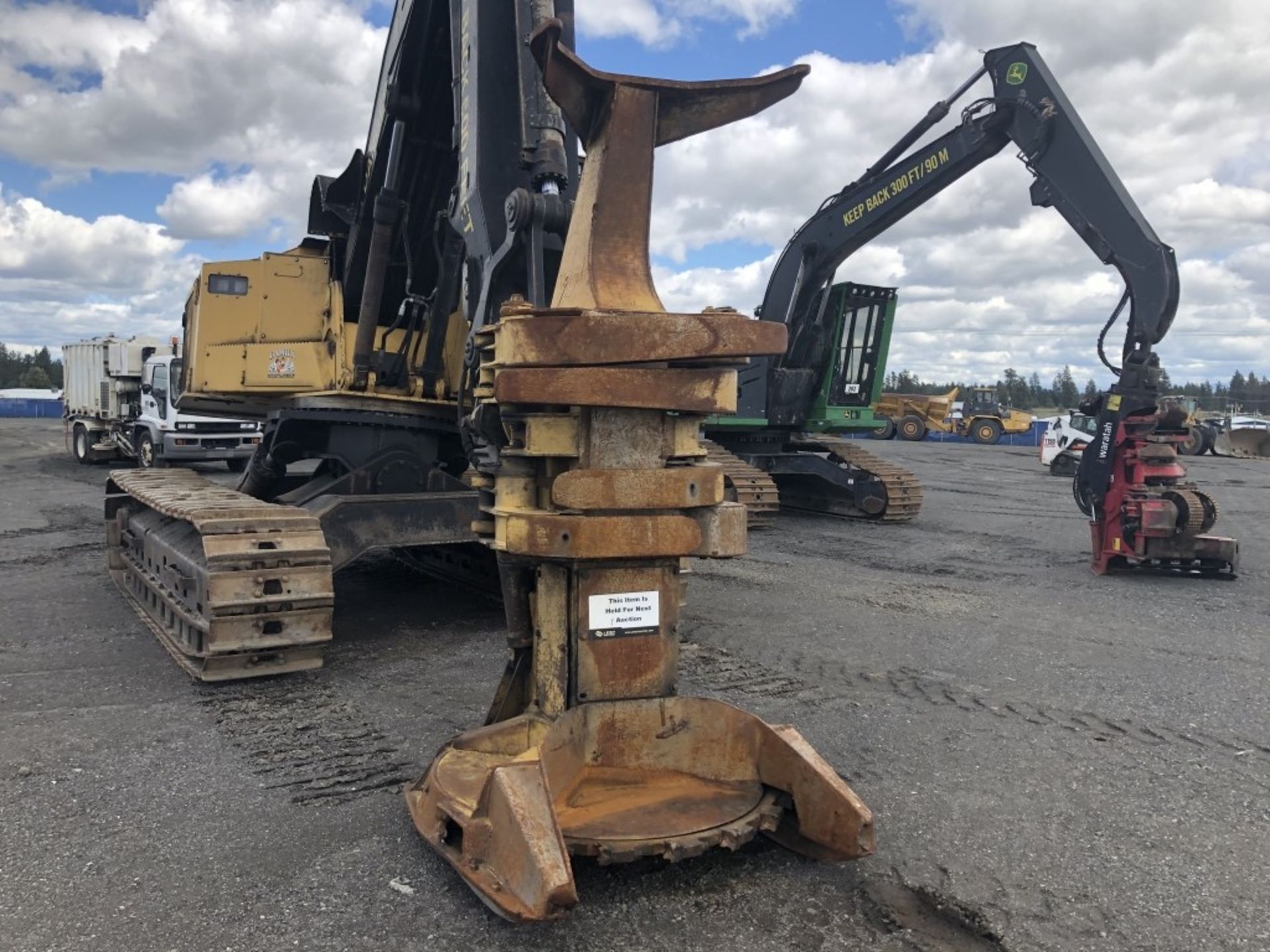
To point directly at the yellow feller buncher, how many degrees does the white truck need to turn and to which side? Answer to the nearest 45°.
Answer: approximately 45° to its right

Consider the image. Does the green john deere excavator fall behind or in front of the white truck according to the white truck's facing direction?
in front

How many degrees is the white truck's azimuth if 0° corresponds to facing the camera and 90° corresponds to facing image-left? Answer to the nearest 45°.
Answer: approximately 315°
